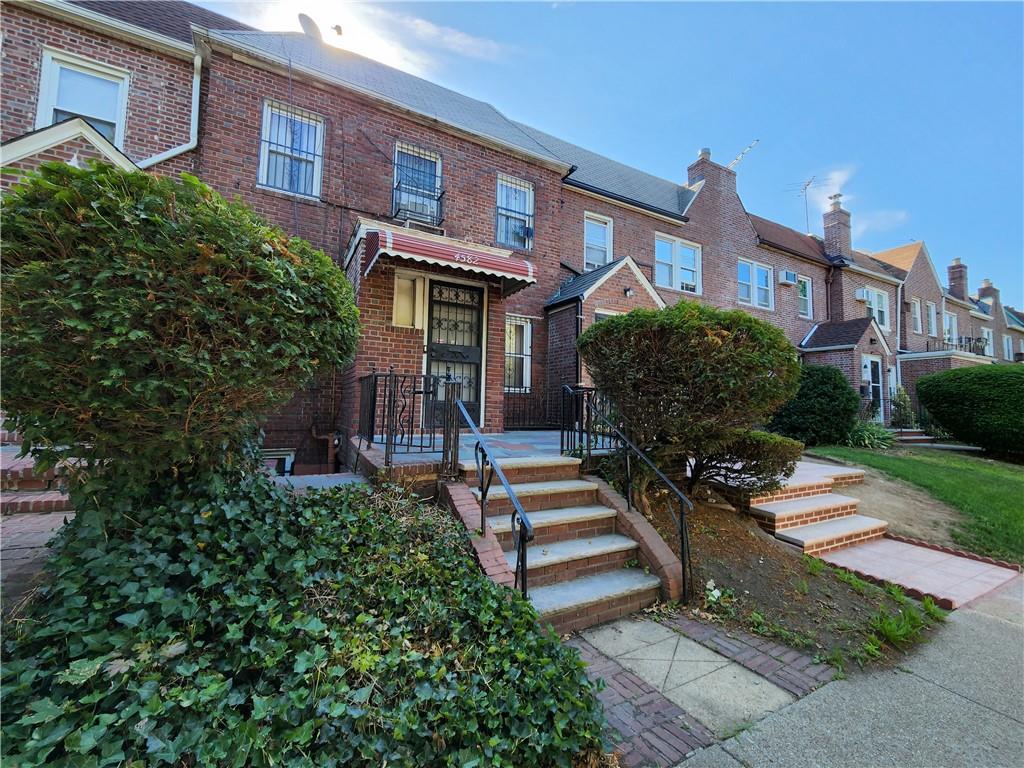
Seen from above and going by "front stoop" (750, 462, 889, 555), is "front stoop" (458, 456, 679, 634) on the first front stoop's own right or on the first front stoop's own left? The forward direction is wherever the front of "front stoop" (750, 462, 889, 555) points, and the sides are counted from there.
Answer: on the first front stoop's own right

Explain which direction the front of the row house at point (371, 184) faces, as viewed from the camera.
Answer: facing the viewer and to the right of the viewer

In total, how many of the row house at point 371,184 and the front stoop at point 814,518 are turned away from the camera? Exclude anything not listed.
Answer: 0

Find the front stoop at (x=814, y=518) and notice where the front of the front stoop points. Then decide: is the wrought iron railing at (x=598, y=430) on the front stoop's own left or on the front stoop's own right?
on the front stoop's own right

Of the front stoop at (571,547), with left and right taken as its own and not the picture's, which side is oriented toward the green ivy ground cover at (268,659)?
right

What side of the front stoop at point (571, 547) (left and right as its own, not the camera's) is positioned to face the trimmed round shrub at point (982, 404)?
left

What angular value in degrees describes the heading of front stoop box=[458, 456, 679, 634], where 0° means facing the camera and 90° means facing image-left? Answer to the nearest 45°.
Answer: approximately 315°

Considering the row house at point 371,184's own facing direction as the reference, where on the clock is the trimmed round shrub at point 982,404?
The trimmed round shrub is roughly at 10 o'clock from the row house.

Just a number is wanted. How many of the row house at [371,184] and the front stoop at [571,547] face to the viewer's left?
0

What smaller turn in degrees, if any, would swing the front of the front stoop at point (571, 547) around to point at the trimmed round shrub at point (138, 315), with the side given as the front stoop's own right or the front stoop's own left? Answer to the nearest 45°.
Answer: approximately 90° to the front stoop's own right
